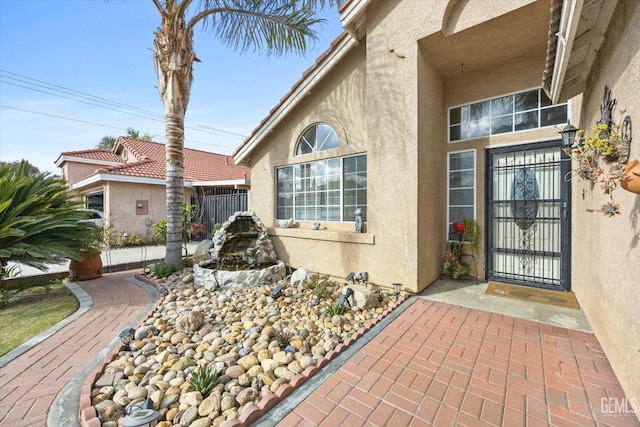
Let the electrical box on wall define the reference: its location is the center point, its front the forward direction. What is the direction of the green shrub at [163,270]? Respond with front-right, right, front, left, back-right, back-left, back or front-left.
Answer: front

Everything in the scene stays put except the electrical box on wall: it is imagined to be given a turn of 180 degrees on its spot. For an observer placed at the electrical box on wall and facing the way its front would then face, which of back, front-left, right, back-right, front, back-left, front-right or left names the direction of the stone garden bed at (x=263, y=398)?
back

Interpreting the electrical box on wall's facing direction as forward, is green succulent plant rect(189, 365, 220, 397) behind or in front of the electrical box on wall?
in front

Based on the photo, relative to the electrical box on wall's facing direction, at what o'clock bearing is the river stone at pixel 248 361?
The river stone is roughly at 12 o'clock from the electrical box on wall.

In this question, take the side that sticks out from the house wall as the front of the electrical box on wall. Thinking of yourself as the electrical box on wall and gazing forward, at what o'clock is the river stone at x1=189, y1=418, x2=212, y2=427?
The river stone is roughly at 12 o'clock from the electrical box on wall.

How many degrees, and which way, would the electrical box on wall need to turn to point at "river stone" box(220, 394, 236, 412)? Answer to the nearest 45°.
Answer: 0° — it already faces it

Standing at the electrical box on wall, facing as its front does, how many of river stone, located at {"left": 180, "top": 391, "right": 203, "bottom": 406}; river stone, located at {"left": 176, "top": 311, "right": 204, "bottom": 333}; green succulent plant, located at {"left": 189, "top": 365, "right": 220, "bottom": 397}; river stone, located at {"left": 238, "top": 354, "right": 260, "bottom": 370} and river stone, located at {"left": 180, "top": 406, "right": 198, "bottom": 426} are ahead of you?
5

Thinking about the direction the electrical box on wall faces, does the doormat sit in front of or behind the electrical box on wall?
in front

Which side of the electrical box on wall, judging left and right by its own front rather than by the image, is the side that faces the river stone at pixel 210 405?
front

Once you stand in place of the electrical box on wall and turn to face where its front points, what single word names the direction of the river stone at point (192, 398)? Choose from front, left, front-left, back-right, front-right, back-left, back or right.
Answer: front

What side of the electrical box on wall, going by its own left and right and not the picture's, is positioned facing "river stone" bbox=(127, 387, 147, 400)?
front

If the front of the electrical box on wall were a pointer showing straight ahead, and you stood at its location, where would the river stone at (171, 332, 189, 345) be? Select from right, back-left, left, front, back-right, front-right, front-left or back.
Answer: front

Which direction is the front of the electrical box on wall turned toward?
toward the camera

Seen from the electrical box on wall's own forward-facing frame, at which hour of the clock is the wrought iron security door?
The wrought iron security door is roughly at 11 o'clock from the electrical box on wall.

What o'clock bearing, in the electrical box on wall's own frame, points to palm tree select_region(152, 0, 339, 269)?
The palm tree is roughly at 12 o'clock from the electrical box on wall.
